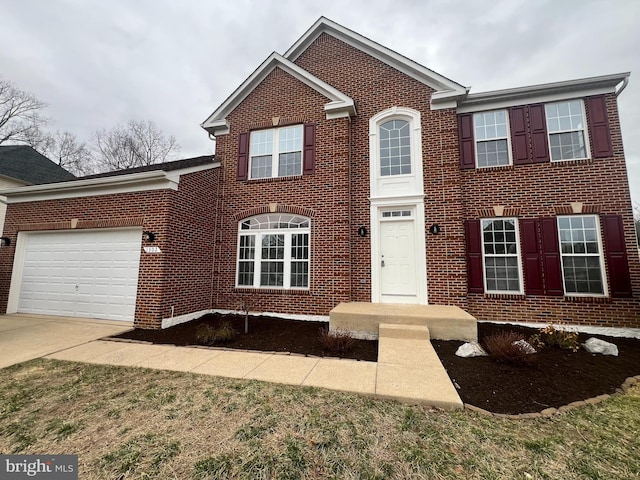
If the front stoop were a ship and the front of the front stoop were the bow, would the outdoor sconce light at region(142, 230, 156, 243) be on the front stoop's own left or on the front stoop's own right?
on the front stoop's own right

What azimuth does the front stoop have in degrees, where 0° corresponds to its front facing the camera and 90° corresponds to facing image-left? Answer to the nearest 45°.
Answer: approximately 0°

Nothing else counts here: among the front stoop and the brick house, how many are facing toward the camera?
2

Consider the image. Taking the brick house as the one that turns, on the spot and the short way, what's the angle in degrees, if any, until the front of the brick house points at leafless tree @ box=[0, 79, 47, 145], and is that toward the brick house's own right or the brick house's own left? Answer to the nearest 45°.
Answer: approximately 135° to the brick house's own right

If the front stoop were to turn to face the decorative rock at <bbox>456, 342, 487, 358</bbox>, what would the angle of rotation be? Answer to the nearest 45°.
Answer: approximately 45° to its left

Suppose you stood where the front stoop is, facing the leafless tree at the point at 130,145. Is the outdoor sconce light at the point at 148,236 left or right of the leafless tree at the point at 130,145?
left

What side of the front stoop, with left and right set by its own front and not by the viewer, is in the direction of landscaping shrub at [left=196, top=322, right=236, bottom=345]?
right
